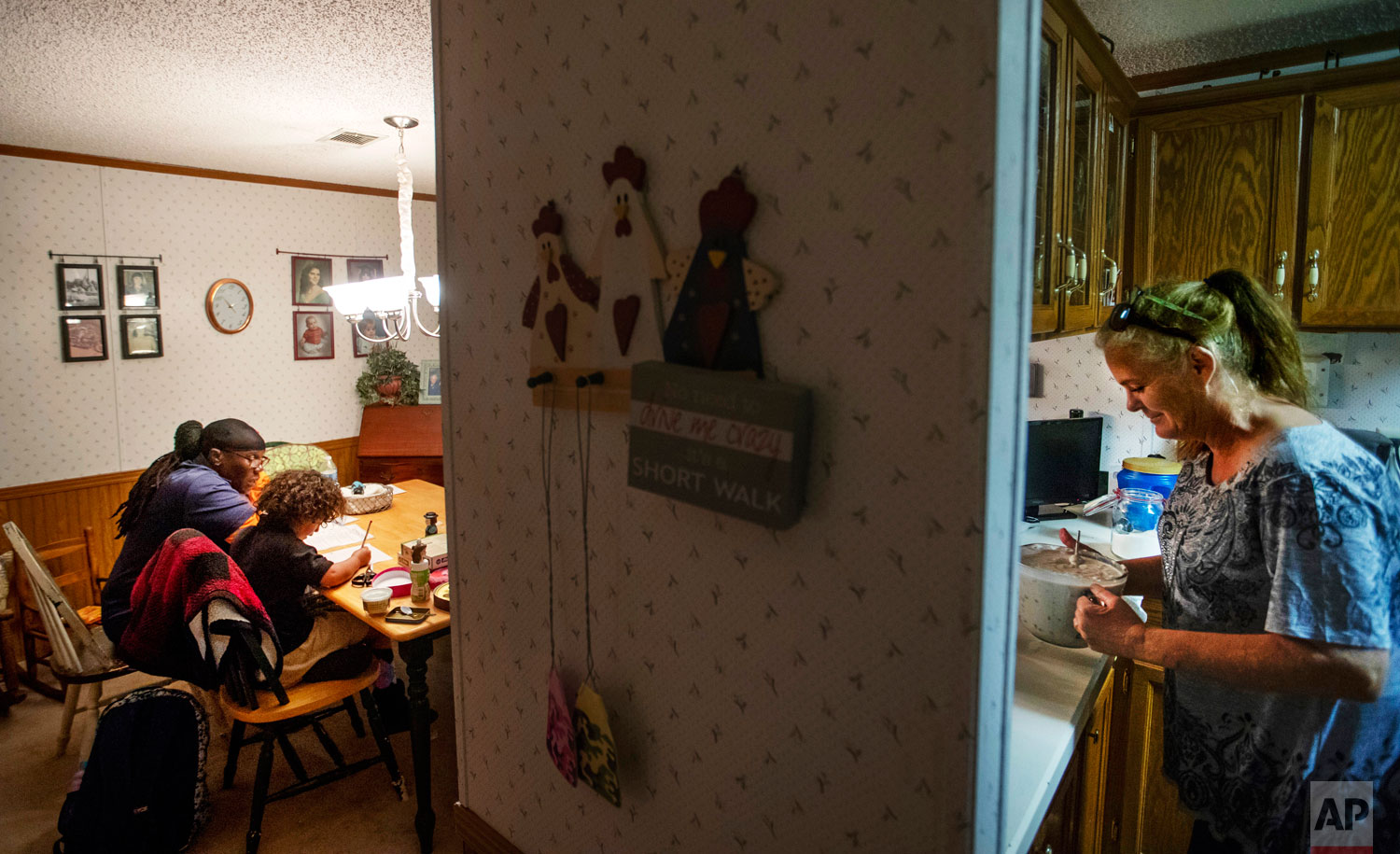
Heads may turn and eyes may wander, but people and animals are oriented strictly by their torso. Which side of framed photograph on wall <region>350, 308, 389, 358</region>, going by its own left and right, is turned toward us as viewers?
front

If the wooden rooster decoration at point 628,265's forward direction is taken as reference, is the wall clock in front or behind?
behind

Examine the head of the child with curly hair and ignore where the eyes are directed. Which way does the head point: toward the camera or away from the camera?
away from the camera

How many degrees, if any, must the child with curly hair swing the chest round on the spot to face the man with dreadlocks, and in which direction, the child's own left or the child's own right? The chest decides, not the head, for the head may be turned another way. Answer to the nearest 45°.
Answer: approximately 90° to the child's own left

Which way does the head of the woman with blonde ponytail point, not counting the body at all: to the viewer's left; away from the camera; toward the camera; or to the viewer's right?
to the viewer's left

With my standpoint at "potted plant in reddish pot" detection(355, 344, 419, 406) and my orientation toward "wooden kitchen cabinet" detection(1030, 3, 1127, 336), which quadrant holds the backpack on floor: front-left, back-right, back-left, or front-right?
front-right

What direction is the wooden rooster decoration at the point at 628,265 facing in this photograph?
toward the camera

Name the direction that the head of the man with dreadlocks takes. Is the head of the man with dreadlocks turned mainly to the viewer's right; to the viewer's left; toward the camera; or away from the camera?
to the viewer's right

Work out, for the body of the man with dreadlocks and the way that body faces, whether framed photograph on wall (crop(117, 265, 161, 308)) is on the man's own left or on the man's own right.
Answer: on the man's own left

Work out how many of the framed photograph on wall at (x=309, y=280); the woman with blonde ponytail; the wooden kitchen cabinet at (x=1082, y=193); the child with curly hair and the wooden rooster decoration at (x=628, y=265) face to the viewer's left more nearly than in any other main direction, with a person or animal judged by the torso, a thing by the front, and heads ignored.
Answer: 1

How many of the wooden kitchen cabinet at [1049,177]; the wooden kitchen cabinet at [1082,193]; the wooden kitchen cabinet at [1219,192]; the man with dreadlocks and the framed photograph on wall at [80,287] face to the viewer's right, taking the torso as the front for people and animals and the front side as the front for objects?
3
